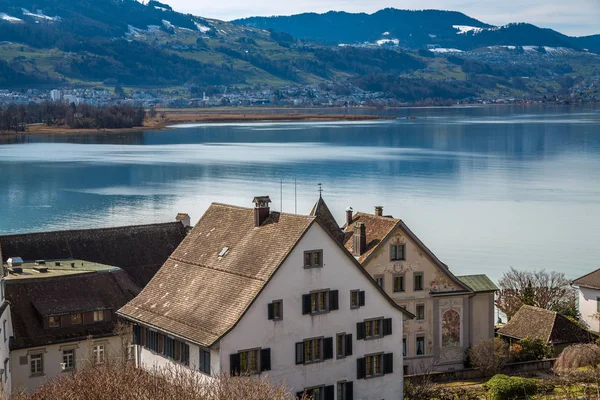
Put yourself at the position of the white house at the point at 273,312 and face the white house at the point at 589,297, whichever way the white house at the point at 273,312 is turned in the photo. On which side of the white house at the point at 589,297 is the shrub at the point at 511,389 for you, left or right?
right
